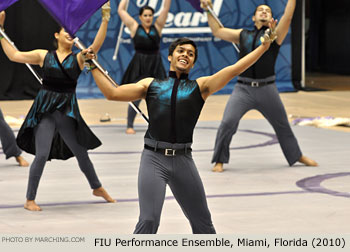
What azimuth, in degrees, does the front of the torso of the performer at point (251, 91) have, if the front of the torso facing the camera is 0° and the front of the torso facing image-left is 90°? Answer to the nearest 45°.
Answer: approximately 0°

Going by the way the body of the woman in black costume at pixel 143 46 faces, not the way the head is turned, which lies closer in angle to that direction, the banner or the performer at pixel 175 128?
the performer

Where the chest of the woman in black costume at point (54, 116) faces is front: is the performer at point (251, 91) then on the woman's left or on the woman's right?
on the woman's left

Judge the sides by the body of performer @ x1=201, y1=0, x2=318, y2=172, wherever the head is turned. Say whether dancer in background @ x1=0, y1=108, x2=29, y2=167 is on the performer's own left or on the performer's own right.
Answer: on the performer's own right

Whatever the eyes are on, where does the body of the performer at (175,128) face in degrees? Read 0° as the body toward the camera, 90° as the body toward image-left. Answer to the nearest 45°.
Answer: approximately 0°

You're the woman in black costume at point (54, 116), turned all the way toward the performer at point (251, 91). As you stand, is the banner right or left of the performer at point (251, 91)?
left
